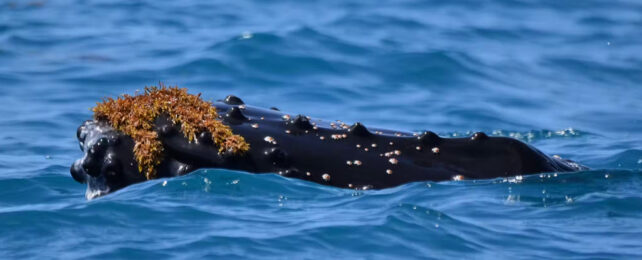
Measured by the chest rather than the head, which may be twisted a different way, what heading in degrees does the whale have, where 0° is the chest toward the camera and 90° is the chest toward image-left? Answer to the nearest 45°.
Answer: approximately 90°
